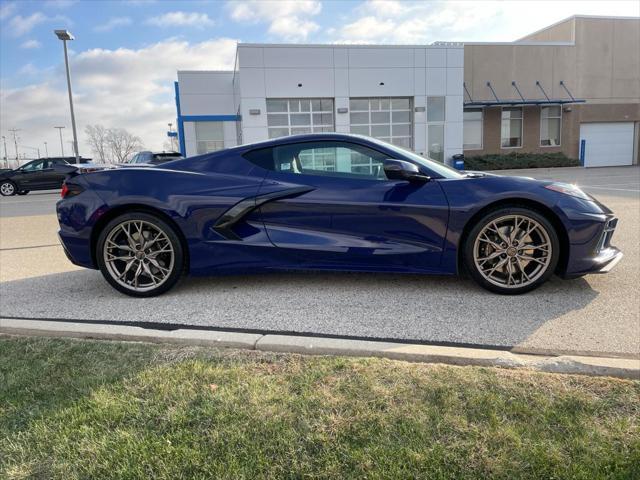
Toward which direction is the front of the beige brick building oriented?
toward the camera

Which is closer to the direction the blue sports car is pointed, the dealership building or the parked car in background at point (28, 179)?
the dealership building

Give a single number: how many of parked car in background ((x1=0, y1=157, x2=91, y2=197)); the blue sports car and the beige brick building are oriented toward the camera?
1

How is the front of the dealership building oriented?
toward the camera

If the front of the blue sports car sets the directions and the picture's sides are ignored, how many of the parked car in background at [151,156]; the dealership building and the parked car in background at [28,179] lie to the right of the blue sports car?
0

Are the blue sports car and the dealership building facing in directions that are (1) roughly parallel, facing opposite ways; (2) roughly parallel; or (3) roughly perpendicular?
roughly perpendicular

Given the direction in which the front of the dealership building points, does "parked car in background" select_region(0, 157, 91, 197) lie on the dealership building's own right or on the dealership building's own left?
on the dealership building's own right

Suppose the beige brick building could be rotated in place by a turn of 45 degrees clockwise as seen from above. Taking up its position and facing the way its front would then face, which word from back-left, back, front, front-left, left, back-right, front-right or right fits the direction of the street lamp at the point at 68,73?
front

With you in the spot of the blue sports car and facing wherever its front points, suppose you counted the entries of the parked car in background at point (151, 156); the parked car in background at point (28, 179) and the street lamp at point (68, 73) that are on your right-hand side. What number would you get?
0

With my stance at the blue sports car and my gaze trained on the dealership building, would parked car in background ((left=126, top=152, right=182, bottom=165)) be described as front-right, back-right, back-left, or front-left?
front-left

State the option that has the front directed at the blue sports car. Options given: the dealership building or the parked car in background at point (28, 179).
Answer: the dealership building

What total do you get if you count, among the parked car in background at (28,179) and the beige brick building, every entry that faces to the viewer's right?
0

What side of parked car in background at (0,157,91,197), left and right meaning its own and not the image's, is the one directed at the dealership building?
back

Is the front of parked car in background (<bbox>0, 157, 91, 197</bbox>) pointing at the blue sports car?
no

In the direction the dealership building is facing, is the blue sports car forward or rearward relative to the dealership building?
forward

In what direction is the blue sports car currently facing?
to the viewer's right

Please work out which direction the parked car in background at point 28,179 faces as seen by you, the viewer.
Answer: facing to the left of the viewer

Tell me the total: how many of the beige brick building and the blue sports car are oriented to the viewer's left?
0
